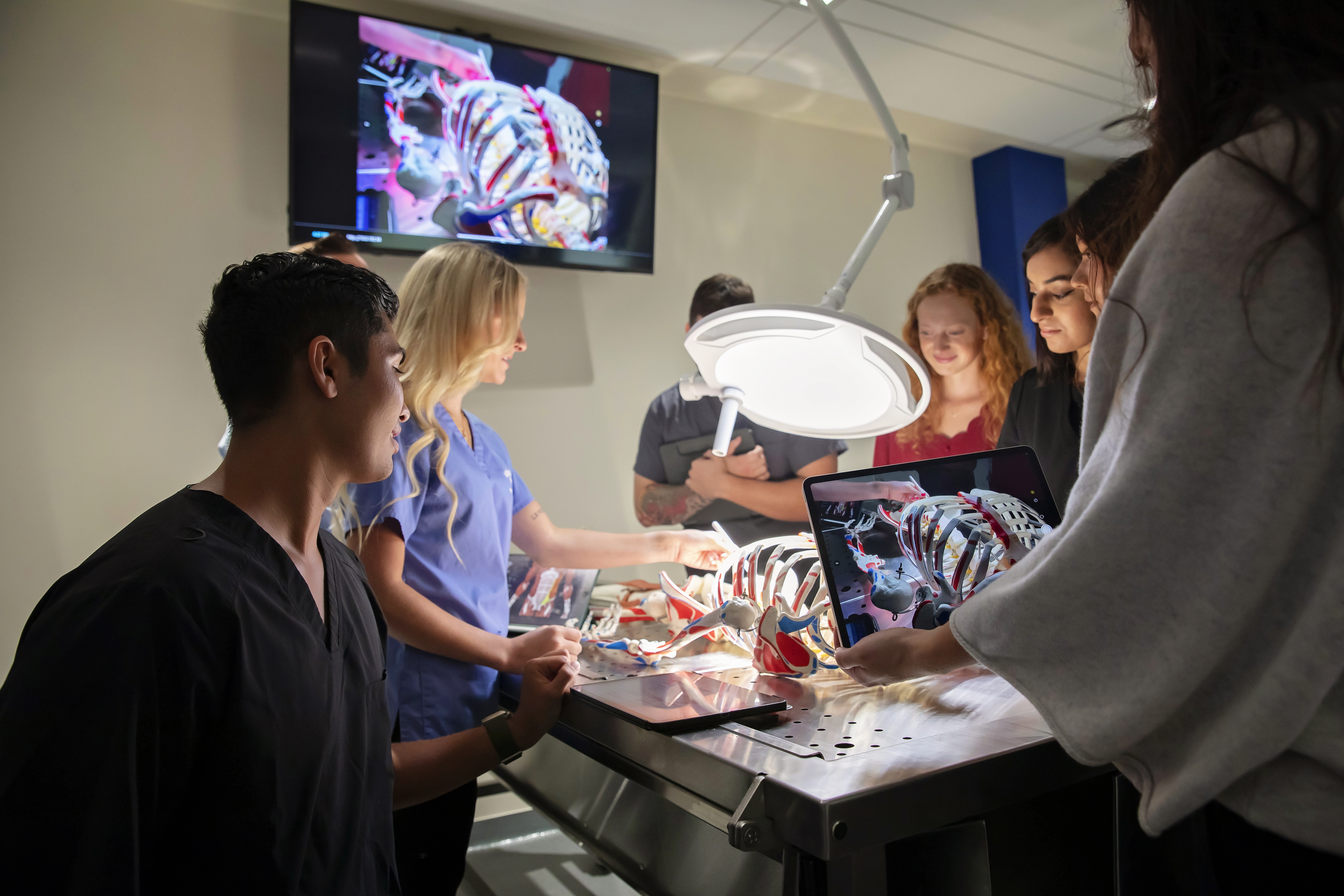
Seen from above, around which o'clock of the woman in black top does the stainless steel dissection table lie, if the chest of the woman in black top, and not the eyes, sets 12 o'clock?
The stainless steel dissection table is roughly at 11 o'clock from the woman in black top.

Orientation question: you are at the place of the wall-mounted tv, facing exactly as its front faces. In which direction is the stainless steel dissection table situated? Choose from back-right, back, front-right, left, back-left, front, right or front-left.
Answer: front-right

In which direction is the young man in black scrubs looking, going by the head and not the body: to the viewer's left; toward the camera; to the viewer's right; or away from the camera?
to the viewer's right

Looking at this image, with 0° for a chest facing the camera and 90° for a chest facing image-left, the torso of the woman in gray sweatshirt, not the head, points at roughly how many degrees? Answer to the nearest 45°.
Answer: approximately 135°

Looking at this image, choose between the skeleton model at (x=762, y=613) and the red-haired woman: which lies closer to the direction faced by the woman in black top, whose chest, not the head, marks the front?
the skeleton model

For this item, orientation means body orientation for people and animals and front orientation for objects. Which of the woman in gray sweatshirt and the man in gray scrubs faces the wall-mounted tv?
the woman in gray sweatshirt

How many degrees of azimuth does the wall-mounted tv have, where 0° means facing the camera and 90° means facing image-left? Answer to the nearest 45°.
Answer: approximately 315°

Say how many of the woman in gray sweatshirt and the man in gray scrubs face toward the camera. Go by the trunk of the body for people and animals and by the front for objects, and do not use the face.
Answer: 1

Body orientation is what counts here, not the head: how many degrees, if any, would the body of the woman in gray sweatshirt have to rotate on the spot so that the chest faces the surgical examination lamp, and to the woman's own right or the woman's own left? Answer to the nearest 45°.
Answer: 0° — they already face it
